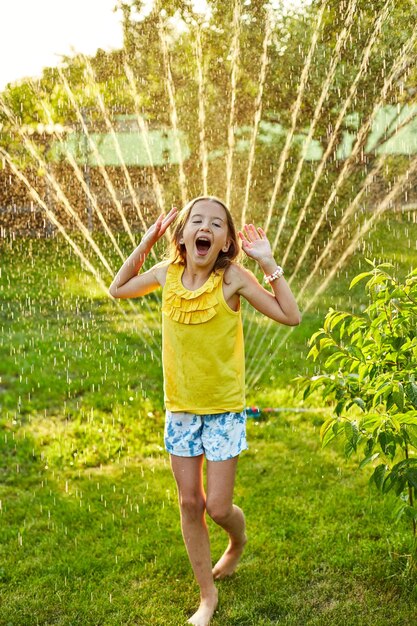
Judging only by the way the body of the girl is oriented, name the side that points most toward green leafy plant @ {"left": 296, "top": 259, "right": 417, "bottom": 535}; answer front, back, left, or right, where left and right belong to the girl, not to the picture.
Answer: left

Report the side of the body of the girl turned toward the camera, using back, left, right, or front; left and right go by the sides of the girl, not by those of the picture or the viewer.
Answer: front
